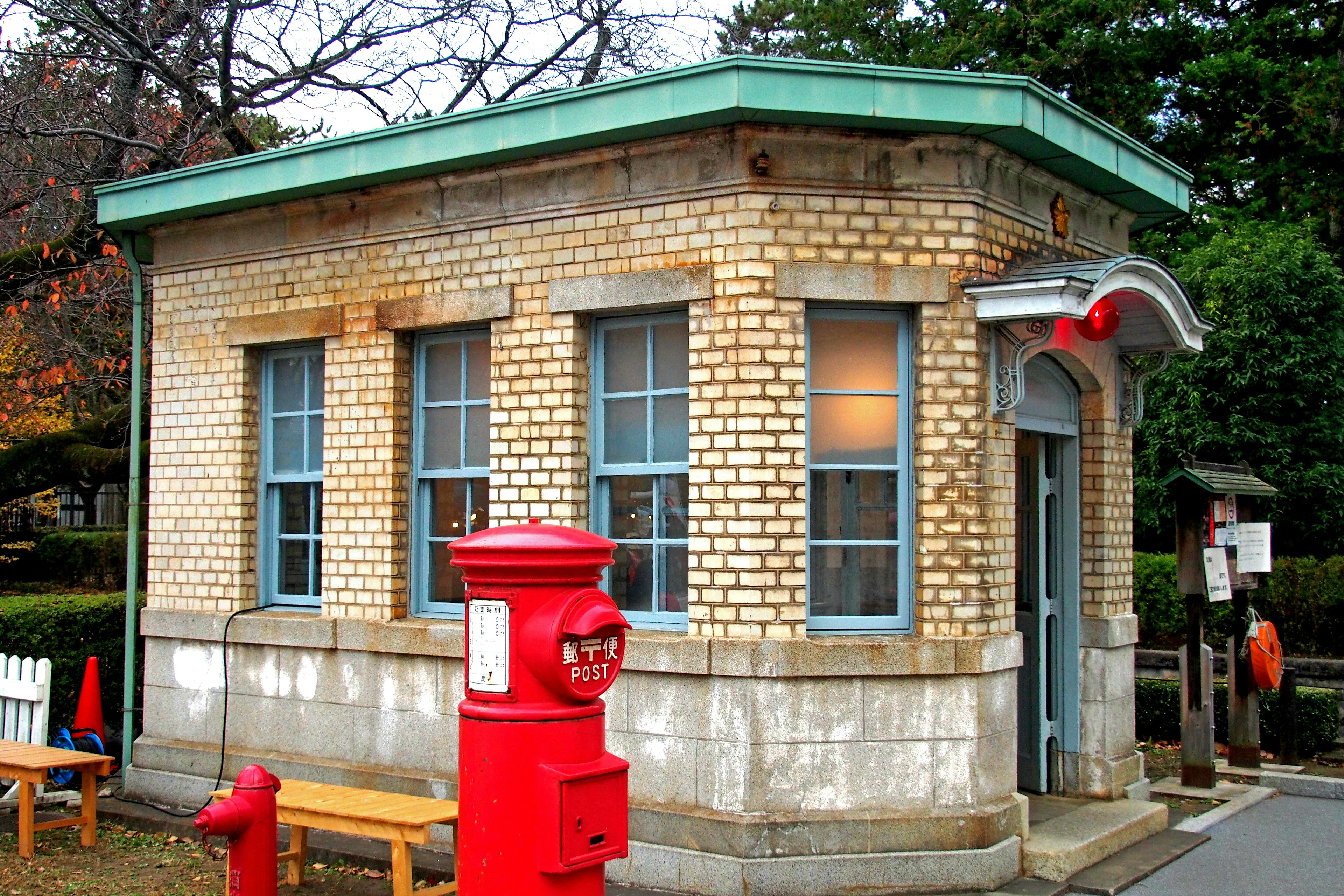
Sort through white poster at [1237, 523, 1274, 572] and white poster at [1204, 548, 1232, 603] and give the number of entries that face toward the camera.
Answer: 2

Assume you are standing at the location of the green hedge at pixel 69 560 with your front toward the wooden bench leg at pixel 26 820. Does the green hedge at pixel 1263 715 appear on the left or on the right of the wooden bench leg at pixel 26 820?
left

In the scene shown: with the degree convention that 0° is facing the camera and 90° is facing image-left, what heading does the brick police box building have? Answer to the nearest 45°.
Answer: approximately 315°

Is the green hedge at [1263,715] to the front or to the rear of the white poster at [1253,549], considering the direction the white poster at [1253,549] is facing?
to the rear

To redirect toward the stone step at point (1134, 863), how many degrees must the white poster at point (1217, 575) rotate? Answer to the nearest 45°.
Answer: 0° — it already faces it

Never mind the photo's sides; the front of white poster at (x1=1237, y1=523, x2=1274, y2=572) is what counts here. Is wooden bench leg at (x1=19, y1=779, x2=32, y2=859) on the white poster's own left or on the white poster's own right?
on the white poster's own right

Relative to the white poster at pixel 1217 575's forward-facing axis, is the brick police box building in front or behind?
in front
